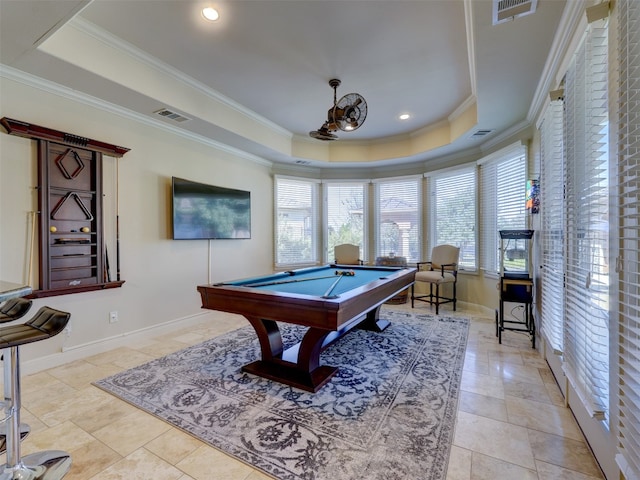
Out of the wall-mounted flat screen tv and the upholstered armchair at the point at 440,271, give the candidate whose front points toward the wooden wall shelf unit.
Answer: the upholstered armchair

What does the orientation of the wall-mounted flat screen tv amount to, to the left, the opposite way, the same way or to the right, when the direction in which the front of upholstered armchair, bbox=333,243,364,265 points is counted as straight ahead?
to the left

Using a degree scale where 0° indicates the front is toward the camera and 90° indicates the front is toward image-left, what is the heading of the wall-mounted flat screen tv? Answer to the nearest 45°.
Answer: approximately 315°

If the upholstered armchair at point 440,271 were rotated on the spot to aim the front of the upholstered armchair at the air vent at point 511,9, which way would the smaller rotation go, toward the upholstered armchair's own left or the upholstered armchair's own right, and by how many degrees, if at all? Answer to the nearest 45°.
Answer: approximately 45° to the upholstered armchair's own left

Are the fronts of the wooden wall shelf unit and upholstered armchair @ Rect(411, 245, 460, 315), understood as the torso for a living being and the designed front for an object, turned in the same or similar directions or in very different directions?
very different directions

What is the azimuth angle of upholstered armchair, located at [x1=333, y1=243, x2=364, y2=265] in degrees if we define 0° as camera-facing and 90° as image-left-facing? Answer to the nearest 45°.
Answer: approximately 0°

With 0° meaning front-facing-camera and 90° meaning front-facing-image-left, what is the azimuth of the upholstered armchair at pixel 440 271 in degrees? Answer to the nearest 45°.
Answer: approximately 45°

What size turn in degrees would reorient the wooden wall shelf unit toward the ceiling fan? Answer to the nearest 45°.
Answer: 0° — it already faces it

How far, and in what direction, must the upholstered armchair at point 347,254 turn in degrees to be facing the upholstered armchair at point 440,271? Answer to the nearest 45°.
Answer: approximately 90° to its left

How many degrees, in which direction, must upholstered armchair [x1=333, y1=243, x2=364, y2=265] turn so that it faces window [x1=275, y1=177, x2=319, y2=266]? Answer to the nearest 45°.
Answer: approximately 90° to its right
